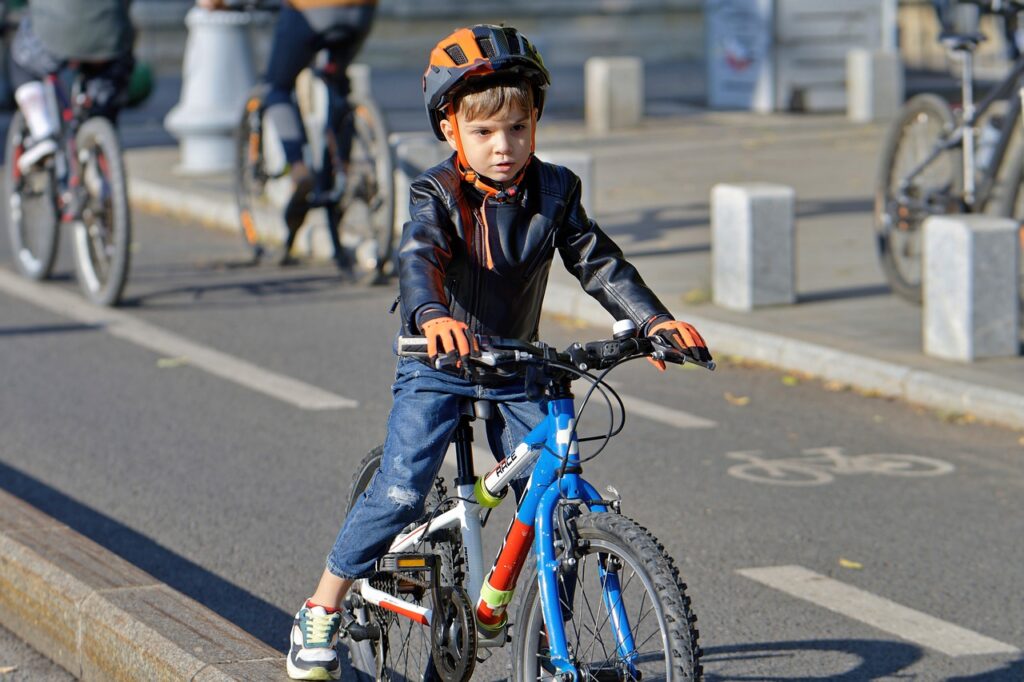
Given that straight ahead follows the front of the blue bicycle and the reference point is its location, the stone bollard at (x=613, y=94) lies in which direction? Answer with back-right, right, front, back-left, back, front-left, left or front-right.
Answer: back-left

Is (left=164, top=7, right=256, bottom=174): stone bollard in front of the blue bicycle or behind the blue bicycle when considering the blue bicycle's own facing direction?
behind

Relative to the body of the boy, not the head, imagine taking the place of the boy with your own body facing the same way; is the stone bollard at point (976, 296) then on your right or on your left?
on your left

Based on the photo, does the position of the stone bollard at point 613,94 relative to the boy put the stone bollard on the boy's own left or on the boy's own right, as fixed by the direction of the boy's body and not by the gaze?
on the boy's own left

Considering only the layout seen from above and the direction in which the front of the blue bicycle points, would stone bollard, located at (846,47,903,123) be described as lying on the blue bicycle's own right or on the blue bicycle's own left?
on the blue bicycle's own left

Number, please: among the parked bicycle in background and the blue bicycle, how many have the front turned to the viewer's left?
0

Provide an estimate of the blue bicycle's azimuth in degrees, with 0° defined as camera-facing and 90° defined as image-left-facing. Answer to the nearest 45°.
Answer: approximately 315°

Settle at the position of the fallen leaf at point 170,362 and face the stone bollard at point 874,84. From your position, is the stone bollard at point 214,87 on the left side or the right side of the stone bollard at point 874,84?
left

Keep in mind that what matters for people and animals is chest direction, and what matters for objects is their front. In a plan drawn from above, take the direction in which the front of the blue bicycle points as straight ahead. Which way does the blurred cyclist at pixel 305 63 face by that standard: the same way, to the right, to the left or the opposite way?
the opposite way

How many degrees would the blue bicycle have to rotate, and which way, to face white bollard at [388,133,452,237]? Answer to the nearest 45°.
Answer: approximately 135° to its left

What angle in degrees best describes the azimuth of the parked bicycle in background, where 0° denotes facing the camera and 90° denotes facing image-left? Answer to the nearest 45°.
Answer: approximately 315°

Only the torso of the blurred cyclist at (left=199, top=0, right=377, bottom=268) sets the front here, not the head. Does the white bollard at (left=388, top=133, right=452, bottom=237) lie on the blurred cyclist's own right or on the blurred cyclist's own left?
on the blurred cyclist's own right

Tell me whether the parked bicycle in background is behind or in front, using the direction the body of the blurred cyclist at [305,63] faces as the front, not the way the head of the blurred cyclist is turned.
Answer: behind

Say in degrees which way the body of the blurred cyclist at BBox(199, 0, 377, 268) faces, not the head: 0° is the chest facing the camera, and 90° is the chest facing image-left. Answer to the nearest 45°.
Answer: approximately 135°
